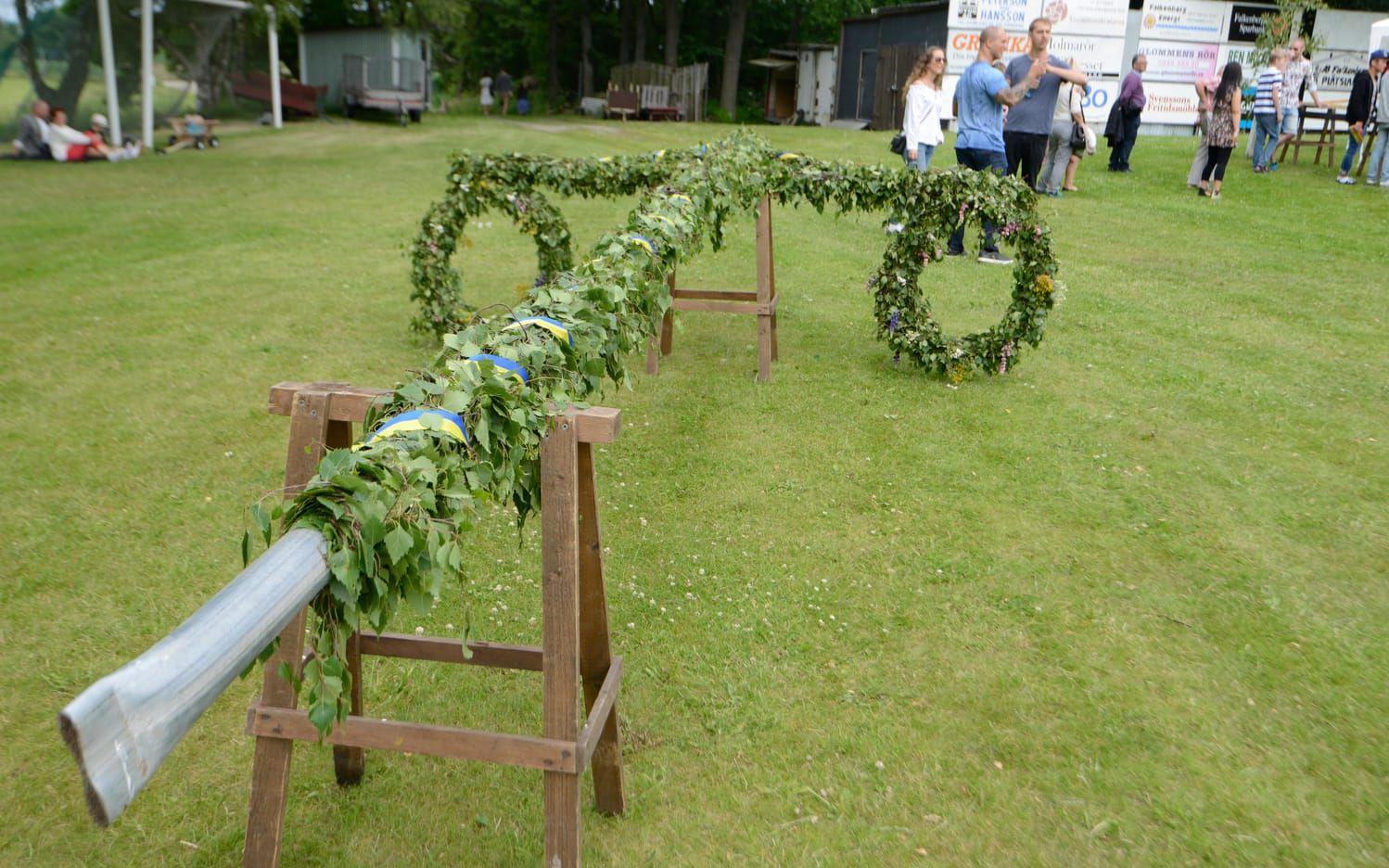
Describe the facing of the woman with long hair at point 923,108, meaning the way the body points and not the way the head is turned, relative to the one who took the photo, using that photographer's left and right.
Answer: facing the viewer and to the right of the viewer

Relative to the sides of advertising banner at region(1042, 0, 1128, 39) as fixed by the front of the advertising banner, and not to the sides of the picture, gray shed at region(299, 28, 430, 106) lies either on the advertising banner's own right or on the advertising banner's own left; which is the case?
on the advertising banner's own right

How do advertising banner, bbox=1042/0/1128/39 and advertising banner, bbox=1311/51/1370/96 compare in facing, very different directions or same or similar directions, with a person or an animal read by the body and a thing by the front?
same or similar directions

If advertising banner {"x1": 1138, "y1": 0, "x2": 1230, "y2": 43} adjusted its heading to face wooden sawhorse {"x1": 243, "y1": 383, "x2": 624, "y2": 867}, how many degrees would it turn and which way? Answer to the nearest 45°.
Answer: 0° — it already faces it

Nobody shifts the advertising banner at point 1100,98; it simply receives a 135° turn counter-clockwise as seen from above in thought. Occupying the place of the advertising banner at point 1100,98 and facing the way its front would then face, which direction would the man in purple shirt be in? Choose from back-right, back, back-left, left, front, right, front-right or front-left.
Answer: back-right

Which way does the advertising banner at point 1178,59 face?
toward the camera

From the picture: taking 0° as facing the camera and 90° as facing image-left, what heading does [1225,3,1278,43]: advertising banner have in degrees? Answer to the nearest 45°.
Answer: approximately 0°

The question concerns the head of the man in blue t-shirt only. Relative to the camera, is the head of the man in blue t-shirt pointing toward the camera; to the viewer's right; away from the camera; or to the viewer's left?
to the viewer's right

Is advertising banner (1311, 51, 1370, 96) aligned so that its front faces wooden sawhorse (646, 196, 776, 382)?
yes

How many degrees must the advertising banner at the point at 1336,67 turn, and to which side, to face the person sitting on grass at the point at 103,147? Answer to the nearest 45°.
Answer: approximately 45° to its right

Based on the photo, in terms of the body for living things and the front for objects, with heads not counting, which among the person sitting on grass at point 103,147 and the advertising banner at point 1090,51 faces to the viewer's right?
the person sitting on grass

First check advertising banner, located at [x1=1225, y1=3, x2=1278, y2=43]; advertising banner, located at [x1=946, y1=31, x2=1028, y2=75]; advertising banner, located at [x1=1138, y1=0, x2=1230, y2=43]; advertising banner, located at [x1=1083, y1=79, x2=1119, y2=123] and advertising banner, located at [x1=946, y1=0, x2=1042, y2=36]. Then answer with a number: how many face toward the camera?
5

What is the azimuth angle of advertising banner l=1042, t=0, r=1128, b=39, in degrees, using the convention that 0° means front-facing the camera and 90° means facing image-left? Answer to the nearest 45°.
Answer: approximately 0°
